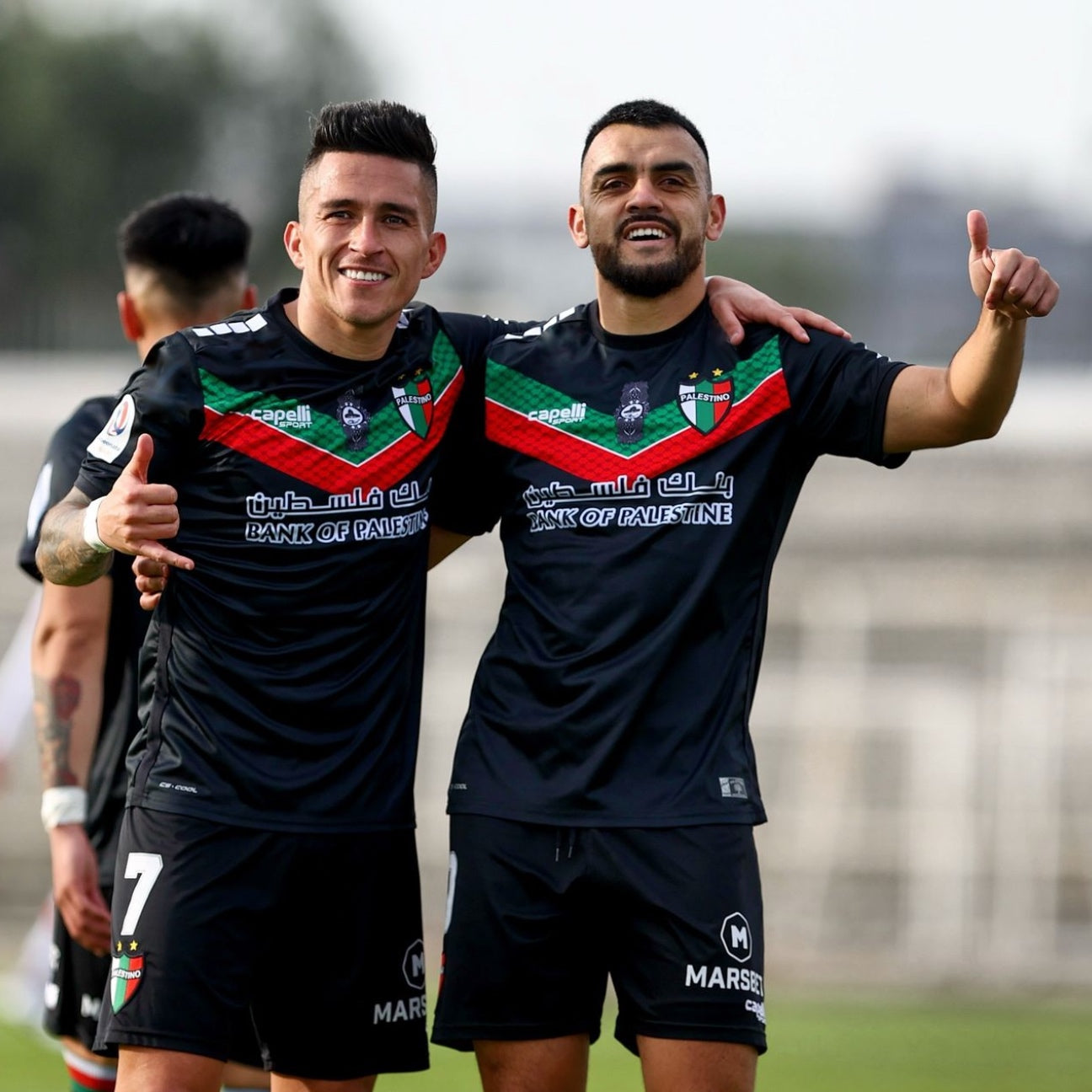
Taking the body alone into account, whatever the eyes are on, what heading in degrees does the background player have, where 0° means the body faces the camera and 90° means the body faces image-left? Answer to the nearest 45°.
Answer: approximately 180°
